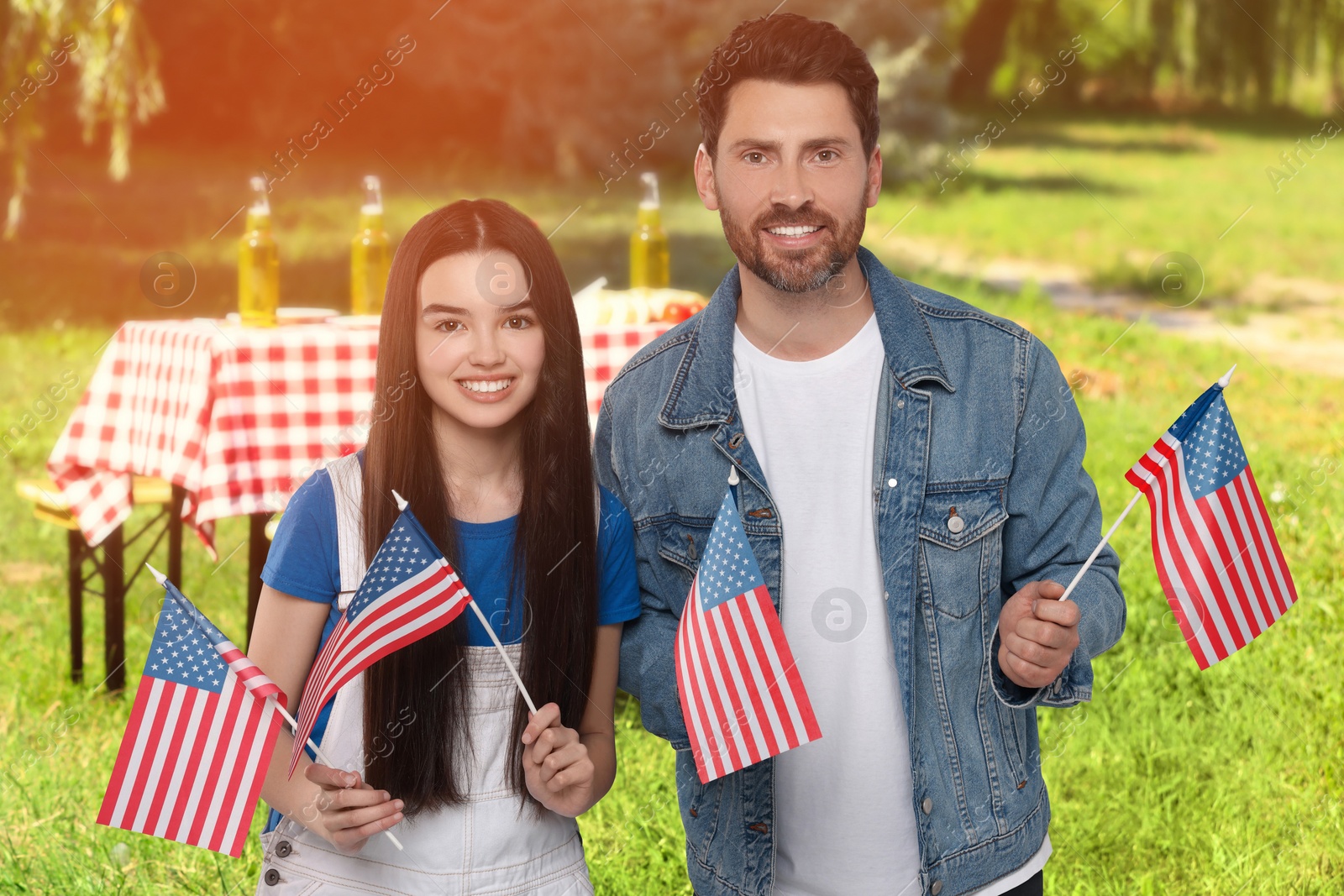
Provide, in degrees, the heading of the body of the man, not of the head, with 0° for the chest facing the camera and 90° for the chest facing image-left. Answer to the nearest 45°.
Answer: approximately 0°

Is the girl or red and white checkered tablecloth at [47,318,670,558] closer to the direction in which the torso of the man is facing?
the girl

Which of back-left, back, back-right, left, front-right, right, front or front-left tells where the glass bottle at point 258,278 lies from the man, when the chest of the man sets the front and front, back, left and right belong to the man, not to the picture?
back-right

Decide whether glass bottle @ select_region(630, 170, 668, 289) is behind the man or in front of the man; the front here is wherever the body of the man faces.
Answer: behind

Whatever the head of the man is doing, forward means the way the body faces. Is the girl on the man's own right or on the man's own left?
on the man's own right

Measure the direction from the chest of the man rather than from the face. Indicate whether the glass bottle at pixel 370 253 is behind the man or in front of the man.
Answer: behind

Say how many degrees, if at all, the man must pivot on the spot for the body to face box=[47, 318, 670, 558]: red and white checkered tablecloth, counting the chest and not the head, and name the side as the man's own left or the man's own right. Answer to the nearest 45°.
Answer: approximately 135° to the man's own right

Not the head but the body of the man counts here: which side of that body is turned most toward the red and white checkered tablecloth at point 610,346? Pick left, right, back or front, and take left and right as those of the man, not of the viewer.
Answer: back
